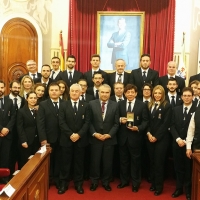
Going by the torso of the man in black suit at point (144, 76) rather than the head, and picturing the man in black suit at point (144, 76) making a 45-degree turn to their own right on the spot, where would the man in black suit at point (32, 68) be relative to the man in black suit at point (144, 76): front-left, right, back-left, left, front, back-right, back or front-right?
front-right

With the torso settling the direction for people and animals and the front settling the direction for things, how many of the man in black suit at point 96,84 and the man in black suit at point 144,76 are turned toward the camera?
2
